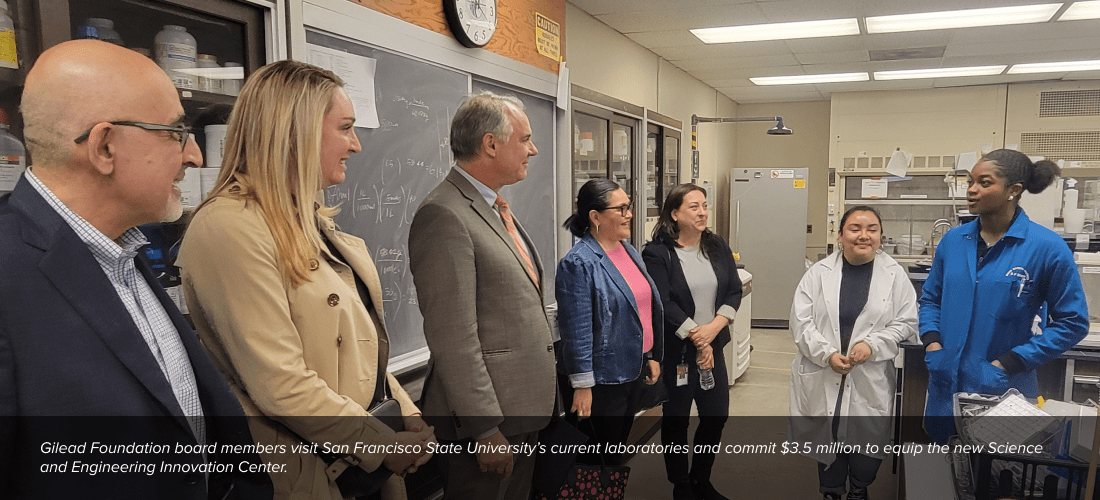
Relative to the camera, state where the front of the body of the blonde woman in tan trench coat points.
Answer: to the viewer's right

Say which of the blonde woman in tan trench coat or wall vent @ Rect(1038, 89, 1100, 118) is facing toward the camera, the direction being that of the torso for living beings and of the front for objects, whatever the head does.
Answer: the wall vent

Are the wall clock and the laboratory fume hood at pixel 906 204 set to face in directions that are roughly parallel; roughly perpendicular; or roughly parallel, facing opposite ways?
roughly perpendicular

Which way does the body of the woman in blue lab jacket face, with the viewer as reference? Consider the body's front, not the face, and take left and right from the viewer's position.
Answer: facing the viewer and to the left of the viewer

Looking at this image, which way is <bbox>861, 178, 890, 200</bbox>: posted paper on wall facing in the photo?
toward the camera

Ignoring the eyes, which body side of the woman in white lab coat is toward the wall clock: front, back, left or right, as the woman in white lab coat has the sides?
right

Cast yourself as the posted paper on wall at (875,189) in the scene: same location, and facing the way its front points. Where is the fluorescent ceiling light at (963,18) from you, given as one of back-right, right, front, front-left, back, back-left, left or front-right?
front

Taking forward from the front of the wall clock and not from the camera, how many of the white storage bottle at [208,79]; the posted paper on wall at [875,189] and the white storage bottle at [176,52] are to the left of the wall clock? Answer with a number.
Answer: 1

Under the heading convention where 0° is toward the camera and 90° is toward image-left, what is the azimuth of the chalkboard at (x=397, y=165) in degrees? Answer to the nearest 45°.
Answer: approximately 315°

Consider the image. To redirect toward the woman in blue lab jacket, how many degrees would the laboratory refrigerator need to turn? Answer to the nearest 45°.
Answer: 0° — it already faces them

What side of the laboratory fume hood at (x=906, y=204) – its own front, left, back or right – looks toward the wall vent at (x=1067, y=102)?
left

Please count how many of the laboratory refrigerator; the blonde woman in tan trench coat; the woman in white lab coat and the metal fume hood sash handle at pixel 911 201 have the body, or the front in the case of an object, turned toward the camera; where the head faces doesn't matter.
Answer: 3

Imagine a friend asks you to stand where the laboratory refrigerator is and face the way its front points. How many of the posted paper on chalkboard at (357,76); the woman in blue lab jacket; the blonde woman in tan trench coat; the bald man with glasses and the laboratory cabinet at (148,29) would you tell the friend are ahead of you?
5

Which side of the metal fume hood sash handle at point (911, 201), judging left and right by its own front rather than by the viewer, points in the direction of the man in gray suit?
front

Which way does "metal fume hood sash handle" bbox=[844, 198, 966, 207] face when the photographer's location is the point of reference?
facing the viewer

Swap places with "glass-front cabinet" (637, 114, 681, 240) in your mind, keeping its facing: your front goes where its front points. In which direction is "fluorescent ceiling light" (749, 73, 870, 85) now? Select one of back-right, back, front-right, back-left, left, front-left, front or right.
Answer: left

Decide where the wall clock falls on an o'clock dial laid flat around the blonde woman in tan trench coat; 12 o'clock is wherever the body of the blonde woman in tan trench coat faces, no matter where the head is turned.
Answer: The wall clock is roughly at 10 o'clock from the blonde woman in tan trench coat.

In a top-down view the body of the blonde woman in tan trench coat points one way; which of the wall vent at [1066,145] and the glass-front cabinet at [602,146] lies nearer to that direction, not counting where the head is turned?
the wall vent

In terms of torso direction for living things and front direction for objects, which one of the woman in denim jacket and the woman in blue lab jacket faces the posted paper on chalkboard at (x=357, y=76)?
the woman in blue lab jacket

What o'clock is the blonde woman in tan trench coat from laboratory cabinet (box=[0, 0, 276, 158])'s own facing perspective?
The blonde woman in tan trench coat is roughly at 1 o'clock from the laboratory cabinet.

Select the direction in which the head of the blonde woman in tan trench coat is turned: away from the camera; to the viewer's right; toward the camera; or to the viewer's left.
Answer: to the viewer's right
